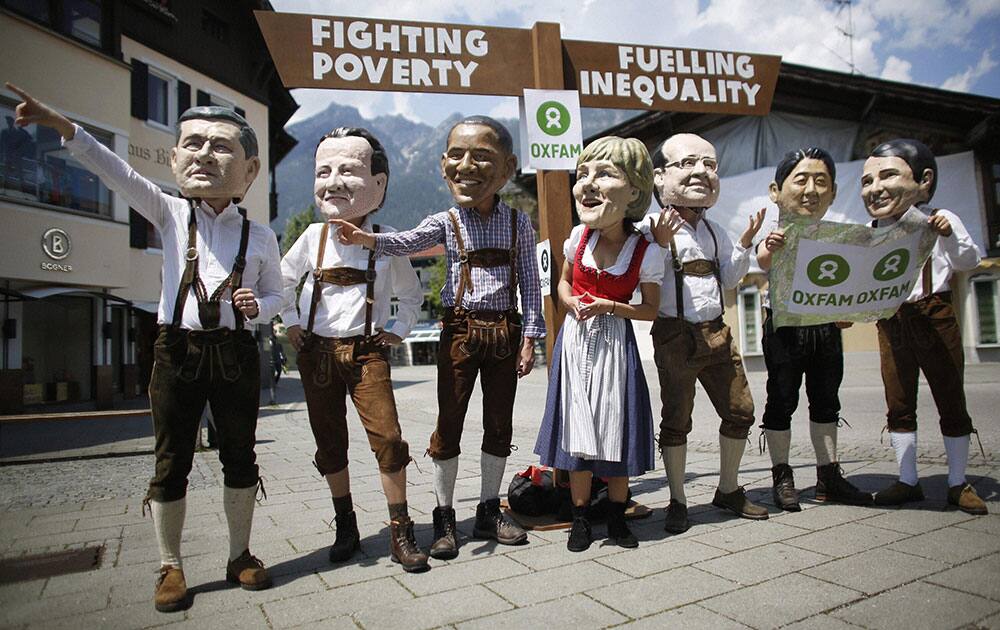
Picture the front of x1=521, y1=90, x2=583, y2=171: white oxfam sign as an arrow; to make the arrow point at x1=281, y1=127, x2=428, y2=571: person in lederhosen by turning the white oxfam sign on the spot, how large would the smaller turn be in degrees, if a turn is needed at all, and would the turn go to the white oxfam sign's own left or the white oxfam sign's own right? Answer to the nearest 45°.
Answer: approximately 45° to the white oxfam sign's own right

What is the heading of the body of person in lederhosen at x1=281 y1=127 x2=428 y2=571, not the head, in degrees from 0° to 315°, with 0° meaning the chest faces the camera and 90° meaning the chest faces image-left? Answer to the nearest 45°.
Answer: approximately 0°

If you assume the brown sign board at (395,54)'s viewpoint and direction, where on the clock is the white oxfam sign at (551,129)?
The white oxfam sign is roughly at 9 o'clock from the brown sign board.

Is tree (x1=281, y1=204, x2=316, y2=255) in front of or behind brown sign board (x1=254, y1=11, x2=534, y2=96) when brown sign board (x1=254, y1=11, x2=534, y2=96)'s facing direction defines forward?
behind

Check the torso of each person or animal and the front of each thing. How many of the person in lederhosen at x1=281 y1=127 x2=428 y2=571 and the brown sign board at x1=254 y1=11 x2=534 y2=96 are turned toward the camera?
2

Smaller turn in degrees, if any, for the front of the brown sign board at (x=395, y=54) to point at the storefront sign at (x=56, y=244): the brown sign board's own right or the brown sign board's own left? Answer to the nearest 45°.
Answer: approximately 135° to the brown sign board's own right
